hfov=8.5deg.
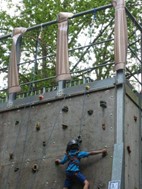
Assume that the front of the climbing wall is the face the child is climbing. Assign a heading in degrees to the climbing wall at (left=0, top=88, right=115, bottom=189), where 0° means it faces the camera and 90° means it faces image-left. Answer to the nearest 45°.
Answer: approximately 45°

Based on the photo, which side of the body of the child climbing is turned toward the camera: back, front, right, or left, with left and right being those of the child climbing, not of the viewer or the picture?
back

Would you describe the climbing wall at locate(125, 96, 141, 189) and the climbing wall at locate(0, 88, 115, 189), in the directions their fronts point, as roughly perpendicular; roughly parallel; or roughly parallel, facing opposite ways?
roughly perpendicular

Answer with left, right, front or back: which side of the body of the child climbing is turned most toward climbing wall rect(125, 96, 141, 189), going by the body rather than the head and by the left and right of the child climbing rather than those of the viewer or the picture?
right

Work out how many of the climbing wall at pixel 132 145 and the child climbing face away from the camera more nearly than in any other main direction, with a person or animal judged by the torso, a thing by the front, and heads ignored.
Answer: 1
